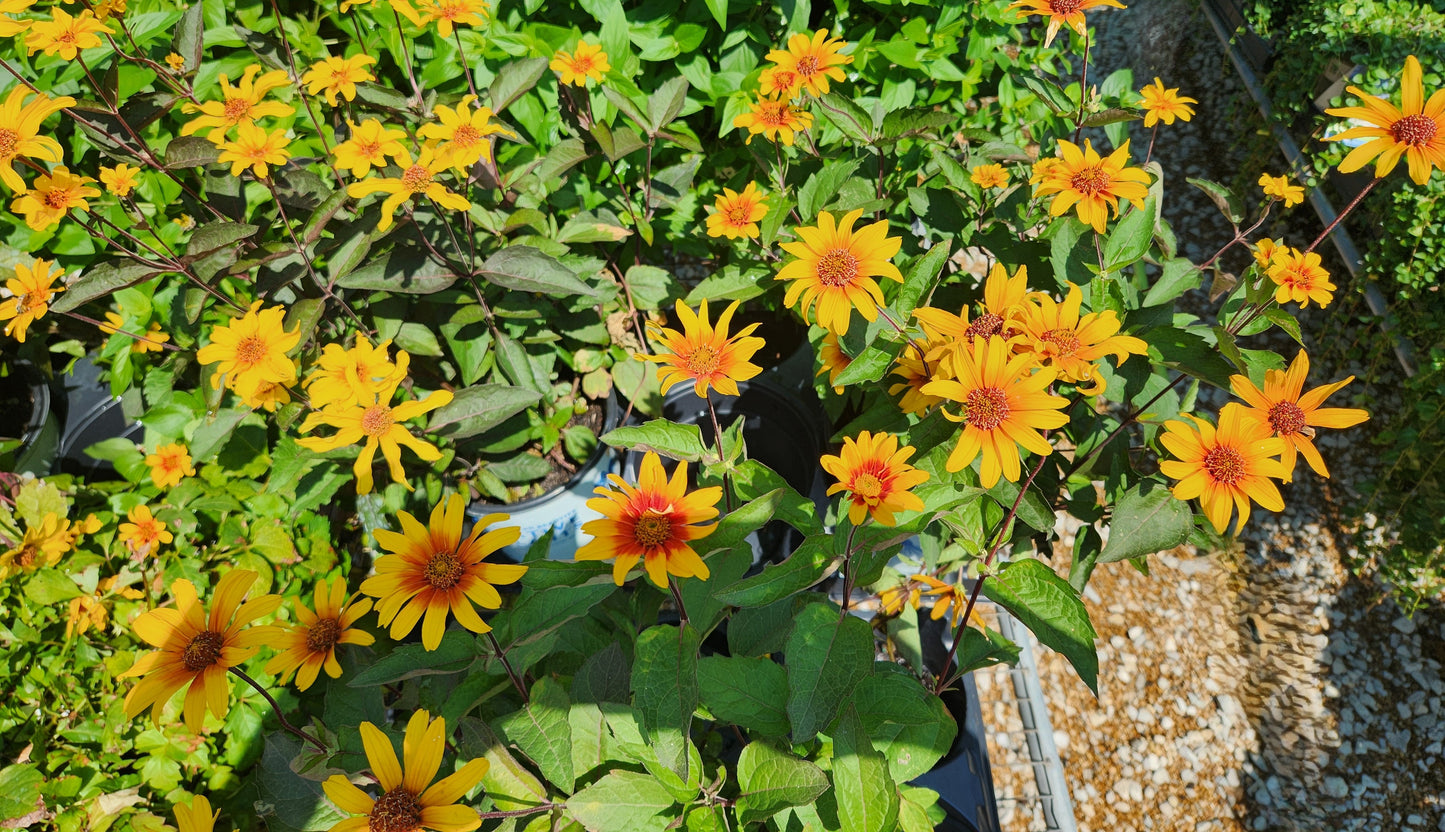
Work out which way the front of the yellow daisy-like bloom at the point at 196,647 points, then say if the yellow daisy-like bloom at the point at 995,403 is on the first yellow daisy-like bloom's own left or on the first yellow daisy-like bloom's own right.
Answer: on the first yellow daisy-like bloom's own left

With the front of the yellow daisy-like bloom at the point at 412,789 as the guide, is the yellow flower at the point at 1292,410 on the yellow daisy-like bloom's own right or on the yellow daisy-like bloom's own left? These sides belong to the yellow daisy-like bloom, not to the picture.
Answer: on the yellow daisy-like bloom's own left

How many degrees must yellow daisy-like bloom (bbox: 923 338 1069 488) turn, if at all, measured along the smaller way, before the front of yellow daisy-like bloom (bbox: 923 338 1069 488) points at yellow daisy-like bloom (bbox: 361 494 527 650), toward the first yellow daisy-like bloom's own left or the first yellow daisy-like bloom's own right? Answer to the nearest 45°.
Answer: approximately 90° to the first yellow daisy-like bloom's own right
